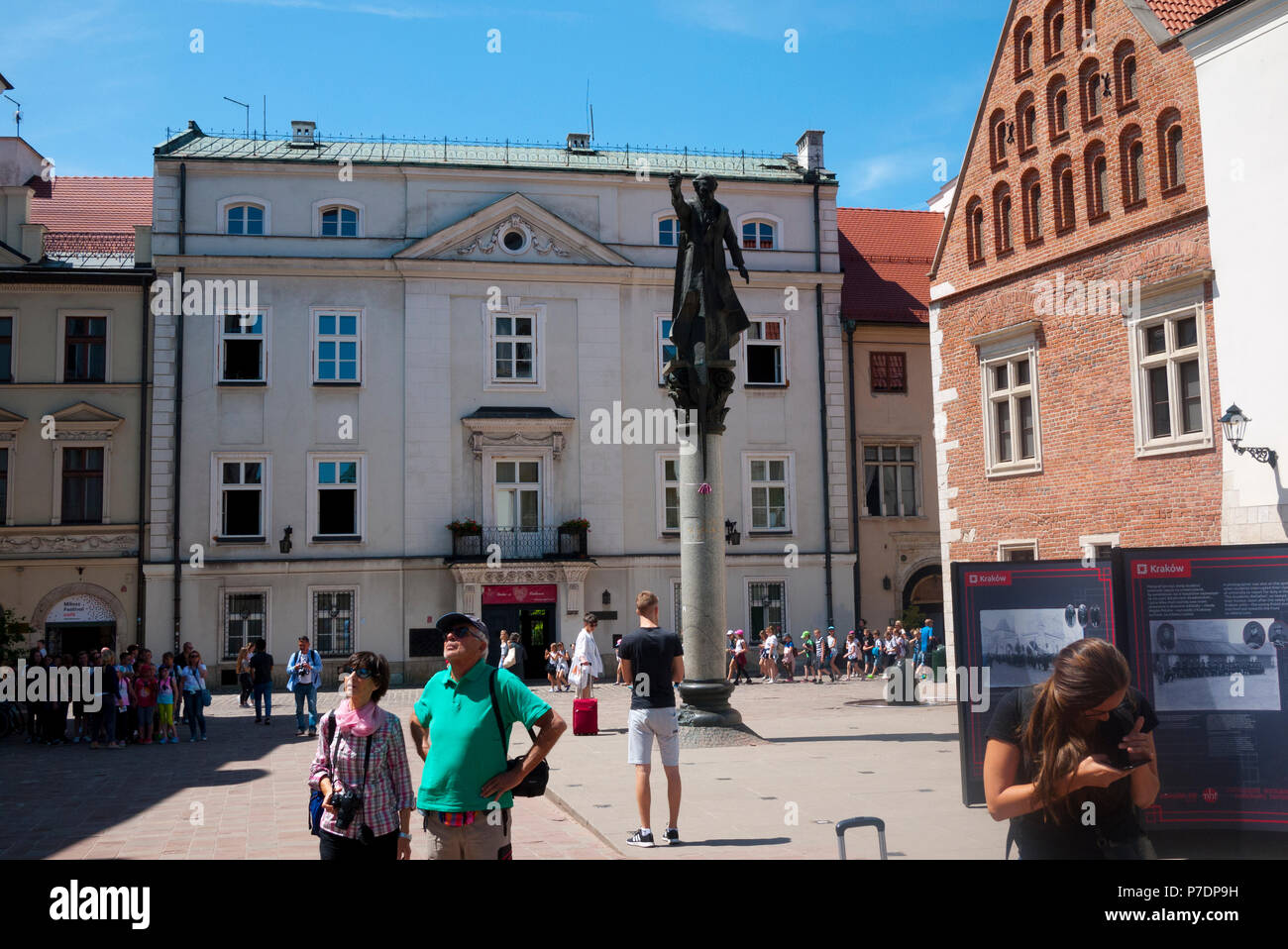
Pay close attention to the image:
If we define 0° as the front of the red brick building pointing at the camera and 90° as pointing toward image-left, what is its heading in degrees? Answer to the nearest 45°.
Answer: approximately 45°

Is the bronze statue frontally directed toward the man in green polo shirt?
yes

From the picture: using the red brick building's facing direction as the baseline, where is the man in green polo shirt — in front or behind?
in front

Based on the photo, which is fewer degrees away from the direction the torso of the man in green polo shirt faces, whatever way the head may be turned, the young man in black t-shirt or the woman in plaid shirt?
the woman in plaid shirt

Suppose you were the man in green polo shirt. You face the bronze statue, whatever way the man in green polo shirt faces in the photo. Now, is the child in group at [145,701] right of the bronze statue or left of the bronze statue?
left

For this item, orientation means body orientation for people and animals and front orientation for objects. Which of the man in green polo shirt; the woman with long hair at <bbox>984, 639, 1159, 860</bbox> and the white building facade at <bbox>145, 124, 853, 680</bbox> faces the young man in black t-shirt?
the white building facade

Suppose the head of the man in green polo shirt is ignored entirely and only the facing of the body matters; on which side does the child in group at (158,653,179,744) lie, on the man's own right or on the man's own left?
on the man's own right

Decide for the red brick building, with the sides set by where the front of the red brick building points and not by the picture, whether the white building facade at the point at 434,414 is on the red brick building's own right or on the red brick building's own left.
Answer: on the red brick building's own right

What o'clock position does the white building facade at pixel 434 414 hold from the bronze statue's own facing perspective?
The white building facade is roughly at 5 o'clock from the bronze statue.

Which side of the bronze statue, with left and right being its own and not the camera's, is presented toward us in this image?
front

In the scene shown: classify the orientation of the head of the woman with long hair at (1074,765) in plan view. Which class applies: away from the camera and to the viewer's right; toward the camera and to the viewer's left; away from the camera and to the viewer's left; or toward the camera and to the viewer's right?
toward the camera and to the viewer's right

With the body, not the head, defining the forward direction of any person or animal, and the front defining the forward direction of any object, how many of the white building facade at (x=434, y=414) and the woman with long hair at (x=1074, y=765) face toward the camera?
2

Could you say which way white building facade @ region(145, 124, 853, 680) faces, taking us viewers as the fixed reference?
facing the viewer

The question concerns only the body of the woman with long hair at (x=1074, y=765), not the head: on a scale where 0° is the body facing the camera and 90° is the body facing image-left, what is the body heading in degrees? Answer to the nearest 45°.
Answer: approximately 0°
